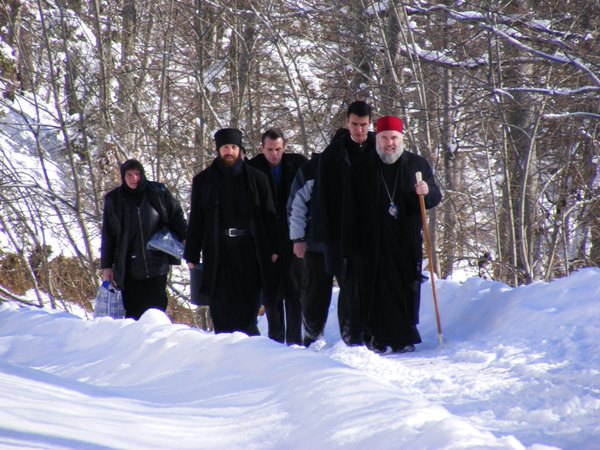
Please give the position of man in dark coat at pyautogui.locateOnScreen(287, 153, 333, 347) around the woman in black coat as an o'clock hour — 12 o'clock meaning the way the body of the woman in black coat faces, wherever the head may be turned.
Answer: The man in dark coat is roughly at 10 o'clock from the woman in black coat.

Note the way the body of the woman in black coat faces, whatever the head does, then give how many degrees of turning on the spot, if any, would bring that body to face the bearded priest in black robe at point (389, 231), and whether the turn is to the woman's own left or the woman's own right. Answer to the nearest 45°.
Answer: approximately 45° to the woman's own left

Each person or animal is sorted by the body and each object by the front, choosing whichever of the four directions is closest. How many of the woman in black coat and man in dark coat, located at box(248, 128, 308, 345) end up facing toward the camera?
2

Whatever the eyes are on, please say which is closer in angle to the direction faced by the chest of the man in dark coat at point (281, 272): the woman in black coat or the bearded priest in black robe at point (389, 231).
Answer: the bearded priest in black robe

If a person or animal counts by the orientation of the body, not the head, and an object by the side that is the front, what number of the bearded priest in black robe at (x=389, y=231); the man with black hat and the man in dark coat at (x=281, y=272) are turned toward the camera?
3
